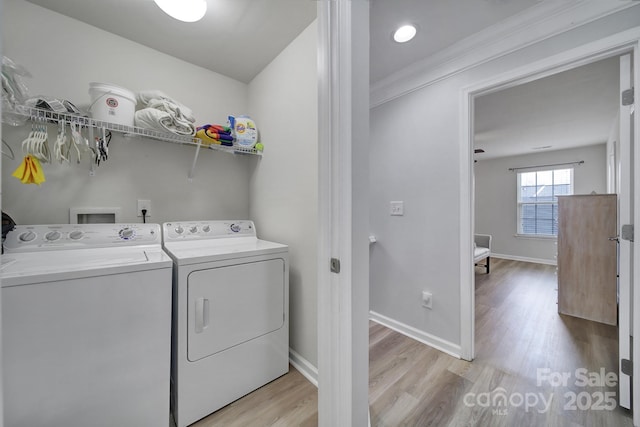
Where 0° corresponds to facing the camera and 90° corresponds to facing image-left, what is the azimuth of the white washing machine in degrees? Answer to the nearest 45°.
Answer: approximately 0°

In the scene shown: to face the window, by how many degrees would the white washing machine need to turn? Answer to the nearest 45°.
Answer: approximately 90° to its left

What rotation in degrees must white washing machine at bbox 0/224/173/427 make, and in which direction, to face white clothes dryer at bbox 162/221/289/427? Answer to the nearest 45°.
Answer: approximately 90° to its left
